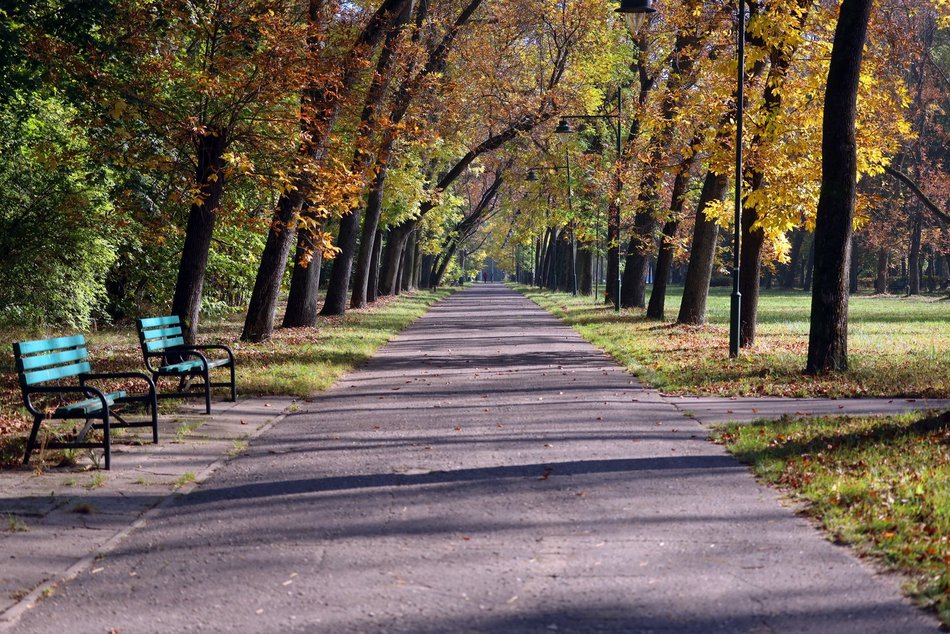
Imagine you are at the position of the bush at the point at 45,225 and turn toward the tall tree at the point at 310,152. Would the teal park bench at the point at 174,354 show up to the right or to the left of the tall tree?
right

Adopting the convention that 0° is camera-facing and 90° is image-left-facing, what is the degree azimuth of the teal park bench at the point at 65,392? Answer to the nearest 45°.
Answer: approximately 315°

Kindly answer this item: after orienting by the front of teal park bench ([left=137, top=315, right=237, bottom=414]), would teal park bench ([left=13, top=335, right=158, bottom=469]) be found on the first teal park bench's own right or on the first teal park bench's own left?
on the first teal park bench's own right

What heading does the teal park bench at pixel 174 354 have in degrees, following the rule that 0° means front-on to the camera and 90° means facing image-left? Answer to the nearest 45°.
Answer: approximately 315°

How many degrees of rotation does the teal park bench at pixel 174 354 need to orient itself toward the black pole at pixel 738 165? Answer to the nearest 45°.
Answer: approximately 45° to its left

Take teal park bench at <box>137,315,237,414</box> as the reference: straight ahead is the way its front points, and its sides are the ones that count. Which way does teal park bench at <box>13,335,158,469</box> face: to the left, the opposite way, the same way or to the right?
the same way

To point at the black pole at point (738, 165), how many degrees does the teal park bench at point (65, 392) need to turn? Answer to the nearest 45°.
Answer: approximately 90° to its left

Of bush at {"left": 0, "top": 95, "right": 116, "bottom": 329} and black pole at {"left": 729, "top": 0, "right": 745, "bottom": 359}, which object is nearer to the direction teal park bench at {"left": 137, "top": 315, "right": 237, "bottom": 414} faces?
the black pole

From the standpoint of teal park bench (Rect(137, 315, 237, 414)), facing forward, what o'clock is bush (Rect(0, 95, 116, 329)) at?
The bush is roughly at 7 o'clock from the teal park bench.

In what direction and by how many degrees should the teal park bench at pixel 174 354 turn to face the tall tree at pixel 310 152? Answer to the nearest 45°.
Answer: approximately 135° to its left

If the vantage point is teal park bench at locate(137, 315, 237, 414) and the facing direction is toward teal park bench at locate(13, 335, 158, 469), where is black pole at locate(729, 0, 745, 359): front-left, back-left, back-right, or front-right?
back-left

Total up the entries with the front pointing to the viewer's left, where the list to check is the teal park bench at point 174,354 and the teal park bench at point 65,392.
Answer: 0

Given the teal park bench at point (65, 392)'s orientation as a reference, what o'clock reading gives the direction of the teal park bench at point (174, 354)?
the teal park bench at point (174, 354) is roughly at 8 o'clock from the teal park bench at point (65, 392).

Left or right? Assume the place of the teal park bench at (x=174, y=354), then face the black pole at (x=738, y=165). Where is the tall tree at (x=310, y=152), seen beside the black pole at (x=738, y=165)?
left
